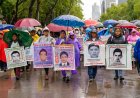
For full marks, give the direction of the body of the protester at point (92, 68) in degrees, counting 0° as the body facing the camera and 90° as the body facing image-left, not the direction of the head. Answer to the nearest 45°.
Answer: approximately 0°

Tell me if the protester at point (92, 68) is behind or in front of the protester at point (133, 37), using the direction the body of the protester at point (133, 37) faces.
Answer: in front

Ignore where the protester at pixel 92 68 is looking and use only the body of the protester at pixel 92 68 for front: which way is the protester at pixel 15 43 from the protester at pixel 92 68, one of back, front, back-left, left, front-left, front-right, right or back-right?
right

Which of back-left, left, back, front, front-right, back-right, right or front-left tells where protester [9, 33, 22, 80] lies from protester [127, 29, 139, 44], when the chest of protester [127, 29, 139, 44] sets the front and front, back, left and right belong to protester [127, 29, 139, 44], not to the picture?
front-right

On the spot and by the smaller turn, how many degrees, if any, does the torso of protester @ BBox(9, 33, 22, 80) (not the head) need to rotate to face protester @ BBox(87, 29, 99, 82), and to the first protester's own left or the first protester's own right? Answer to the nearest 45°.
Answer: approximately 90° to the first protester's own left

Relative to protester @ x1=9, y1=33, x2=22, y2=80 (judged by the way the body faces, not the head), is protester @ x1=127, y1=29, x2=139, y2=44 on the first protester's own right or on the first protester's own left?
on the first protester's own left
